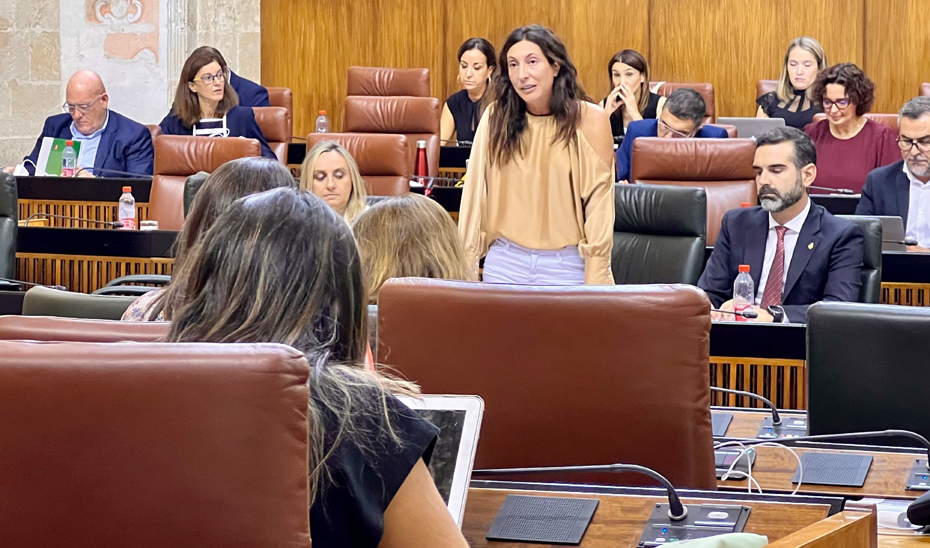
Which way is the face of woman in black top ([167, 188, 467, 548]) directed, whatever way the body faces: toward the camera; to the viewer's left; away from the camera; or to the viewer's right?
away from the camera

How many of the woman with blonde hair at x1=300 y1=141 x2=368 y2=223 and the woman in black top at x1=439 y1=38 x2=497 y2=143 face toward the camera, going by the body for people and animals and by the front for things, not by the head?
2

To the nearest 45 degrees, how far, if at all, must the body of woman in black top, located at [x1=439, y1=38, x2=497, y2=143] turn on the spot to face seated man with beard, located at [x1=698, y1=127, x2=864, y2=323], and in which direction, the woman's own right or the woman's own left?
0° — they already face them

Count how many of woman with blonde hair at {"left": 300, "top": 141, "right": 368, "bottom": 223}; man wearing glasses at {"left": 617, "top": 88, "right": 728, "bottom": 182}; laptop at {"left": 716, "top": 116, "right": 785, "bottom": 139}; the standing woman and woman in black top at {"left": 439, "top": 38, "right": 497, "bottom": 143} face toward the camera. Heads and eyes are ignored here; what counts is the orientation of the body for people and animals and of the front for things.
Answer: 4

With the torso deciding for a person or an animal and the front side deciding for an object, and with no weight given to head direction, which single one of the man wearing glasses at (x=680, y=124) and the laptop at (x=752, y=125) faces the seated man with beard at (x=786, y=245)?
the man wearing glasses

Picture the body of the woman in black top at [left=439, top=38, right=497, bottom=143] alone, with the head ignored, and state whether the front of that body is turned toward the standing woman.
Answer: yes

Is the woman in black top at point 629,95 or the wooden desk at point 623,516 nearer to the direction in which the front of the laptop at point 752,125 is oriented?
the woman in black top

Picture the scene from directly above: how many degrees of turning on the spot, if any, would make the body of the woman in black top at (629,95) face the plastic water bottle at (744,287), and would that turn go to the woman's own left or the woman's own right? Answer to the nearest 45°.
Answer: approximately 45° to the woman's own left

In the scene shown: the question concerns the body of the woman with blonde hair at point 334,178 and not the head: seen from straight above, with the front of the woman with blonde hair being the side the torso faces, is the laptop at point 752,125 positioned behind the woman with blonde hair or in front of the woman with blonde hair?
behind

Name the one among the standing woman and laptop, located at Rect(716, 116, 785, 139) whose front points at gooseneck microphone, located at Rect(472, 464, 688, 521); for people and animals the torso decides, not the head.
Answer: the standing woman

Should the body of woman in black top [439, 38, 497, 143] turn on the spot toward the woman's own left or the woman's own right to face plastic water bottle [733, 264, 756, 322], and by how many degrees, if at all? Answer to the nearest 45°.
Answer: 0° — they already face it

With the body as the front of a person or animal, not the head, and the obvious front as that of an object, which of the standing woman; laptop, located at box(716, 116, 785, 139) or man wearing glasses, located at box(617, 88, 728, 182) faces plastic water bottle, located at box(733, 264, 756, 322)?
the man wearing glasses

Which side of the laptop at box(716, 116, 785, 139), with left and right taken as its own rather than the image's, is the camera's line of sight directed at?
back
